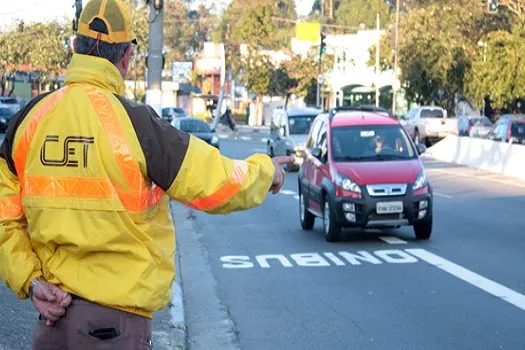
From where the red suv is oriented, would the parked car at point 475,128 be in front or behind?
behind

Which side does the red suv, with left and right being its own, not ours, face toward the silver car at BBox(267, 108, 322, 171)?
back

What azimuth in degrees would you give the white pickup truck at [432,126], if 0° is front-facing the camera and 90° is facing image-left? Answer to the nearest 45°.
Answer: approximately 135°

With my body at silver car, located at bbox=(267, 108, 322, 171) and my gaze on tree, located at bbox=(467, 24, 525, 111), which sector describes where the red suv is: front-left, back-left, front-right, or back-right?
back-right

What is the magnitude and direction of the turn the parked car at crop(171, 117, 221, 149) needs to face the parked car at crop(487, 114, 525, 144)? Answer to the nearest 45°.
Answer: approximately 45° to its left

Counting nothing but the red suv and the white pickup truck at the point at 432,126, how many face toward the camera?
1
